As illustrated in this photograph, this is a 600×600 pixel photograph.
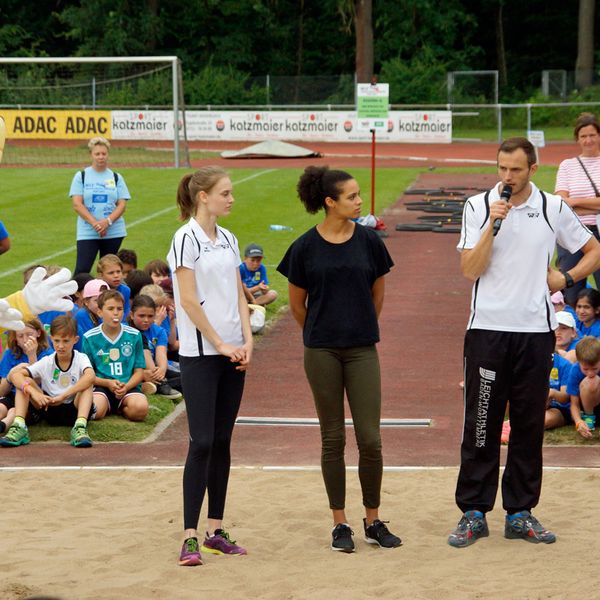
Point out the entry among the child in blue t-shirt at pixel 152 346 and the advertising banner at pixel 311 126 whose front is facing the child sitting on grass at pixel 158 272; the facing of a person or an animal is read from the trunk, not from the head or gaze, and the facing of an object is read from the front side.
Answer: the advertising banner

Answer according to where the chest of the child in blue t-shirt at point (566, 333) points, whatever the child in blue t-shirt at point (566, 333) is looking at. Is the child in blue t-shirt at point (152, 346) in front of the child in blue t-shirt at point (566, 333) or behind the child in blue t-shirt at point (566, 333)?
in front

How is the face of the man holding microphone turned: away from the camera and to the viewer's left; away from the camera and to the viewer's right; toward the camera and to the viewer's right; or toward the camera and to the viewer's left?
toward the camera and to the viewer's left

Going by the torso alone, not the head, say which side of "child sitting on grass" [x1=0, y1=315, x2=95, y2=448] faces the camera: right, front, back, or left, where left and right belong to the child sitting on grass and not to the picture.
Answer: front

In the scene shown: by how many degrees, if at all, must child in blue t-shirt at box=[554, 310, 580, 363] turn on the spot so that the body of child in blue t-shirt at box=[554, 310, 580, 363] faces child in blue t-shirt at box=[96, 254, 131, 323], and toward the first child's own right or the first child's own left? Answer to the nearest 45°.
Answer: approximately 45° to the first child's own right

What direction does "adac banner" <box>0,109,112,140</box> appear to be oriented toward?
toward the camera

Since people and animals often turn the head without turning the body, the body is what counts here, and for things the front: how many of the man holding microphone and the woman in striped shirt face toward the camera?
2

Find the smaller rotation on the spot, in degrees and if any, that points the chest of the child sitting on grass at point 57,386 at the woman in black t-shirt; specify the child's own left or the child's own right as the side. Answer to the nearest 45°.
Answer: approximately 45° to the child's own left

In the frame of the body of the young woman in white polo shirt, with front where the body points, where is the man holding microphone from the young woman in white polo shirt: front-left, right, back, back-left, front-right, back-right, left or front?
front-left

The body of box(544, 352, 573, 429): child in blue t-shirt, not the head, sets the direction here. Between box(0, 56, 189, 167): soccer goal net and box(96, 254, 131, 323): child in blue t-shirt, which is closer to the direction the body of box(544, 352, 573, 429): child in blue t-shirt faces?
the child in blue t-shirt

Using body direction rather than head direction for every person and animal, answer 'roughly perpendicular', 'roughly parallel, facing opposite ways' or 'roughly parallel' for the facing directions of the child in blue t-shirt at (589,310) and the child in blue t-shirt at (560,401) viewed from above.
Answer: roughly parallel

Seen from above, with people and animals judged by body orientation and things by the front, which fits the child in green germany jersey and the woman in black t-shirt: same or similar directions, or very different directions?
same or similar directions

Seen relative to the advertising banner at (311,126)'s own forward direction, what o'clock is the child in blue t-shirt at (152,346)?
The child in blue t-shirt is roughly at 12 o'clock from the advertising banner.

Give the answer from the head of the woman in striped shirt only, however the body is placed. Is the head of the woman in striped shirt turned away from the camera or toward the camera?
toward the camera

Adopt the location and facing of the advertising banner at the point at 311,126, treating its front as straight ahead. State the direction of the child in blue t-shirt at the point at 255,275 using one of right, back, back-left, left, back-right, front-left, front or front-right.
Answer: front

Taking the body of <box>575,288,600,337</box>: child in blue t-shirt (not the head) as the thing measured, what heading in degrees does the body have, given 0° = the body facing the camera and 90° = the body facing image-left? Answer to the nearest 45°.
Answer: approximately 45°

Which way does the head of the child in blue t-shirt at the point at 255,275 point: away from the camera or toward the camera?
toward the camera

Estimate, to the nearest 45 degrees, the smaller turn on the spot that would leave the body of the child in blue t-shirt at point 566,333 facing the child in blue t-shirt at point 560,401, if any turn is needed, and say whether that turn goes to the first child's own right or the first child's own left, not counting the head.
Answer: approximately 45° to the first child's own left

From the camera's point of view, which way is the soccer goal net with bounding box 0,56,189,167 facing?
toward the camera
